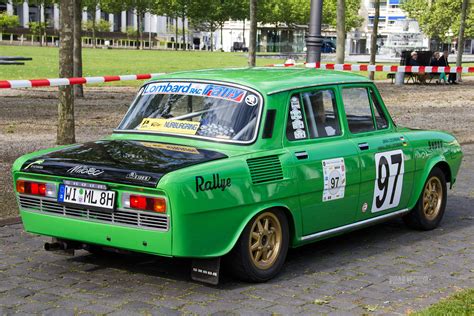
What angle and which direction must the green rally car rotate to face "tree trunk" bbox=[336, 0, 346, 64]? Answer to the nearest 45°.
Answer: approximately 45° to its left

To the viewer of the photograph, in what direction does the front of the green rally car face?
facing away from the viewer and to the right of the viewer

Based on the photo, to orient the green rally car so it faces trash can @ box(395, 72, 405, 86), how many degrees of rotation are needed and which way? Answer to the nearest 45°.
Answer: approximately 45° to its left

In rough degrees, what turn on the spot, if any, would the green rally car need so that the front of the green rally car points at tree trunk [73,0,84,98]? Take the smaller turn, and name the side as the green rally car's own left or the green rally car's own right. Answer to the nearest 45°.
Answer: approximately 45° to the green rally car's own left

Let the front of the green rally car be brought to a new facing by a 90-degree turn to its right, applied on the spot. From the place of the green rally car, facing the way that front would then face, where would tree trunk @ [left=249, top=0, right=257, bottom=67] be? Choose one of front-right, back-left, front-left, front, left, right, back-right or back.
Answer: back-left
